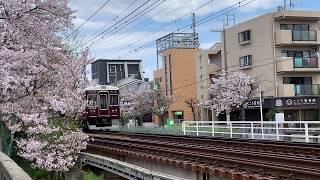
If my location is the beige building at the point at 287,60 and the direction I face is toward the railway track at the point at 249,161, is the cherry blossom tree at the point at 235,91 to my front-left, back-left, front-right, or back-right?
front-right

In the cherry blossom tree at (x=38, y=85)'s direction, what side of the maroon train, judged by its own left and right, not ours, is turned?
front

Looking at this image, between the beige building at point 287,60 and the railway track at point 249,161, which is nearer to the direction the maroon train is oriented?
the railway track

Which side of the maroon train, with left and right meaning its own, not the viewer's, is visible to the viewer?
front

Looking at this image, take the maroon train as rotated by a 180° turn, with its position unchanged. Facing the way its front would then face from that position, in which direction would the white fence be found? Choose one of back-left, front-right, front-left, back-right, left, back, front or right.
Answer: back-right

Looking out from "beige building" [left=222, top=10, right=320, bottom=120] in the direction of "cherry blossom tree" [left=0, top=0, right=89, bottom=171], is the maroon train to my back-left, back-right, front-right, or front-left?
front-right

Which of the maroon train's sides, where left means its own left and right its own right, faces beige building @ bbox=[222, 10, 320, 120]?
left

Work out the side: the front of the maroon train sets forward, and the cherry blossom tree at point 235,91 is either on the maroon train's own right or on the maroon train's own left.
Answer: on the maroon train's own left

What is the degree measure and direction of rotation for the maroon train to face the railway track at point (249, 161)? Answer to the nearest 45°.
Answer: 0° — it already faces it
